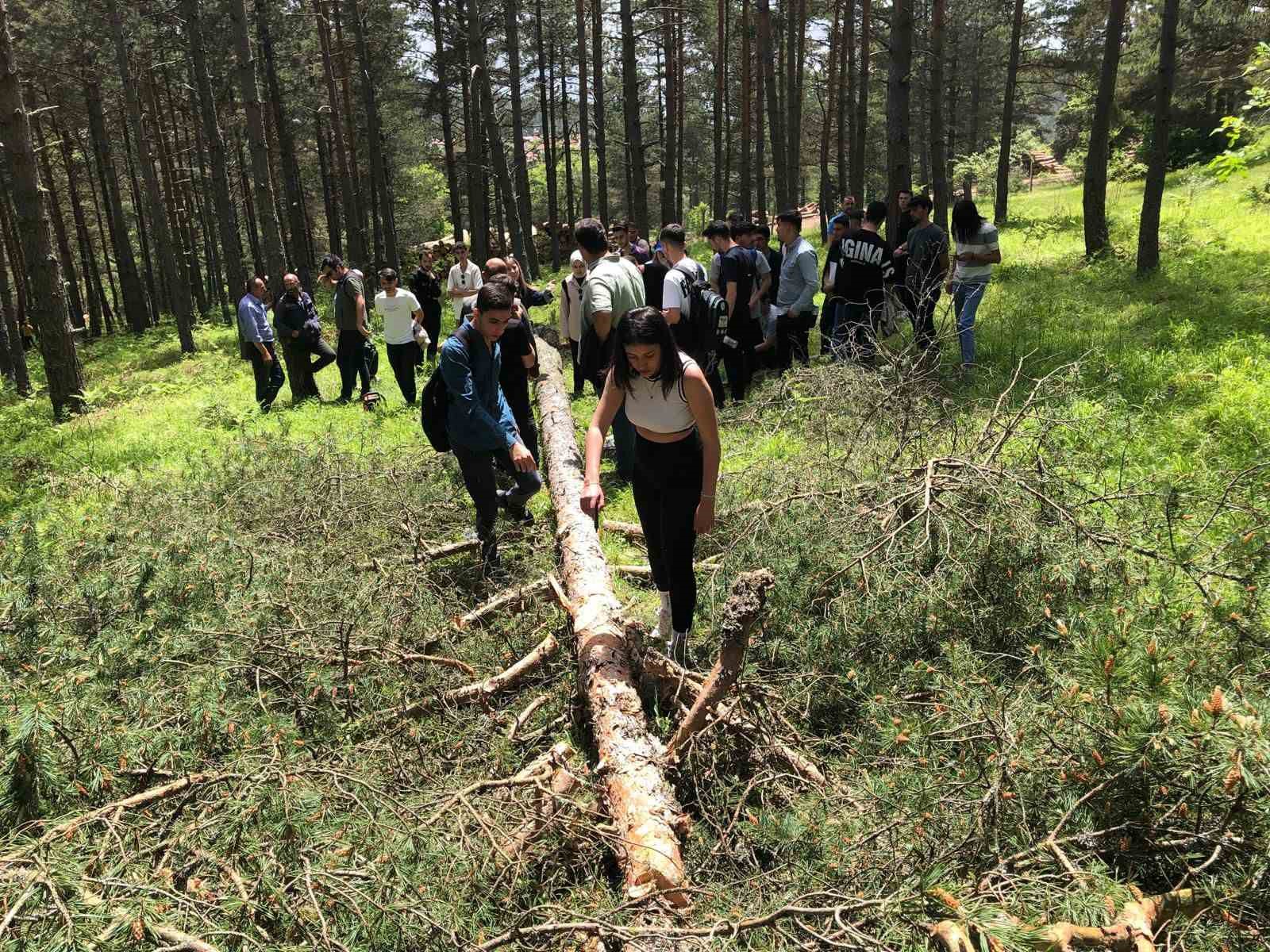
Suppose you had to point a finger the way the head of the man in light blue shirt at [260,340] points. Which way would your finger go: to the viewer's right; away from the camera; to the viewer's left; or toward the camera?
to the viewer's right

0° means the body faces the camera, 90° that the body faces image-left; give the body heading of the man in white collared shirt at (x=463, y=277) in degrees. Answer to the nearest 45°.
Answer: approximately 0°

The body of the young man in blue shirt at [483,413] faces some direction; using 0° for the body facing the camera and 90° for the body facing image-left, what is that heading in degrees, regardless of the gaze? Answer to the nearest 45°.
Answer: approximately 315°

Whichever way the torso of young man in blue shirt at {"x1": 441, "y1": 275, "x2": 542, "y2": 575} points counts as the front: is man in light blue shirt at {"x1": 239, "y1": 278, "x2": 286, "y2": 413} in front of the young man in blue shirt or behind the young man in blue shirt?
behind

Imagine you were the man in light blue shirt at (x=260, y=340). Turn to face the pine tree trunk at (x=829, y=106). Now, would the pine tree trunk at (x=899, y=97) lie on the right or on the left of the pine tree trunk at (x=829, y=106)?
right

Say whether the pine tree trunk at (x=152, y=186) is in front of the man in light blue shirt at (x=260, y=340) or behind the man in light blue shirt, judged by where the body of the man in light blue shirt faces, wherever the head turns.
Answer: behind

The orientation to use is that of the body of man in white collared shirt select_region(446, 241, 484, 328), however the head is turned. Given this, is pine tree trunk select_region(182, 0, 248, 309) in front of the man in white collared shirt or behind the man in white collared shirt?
behind

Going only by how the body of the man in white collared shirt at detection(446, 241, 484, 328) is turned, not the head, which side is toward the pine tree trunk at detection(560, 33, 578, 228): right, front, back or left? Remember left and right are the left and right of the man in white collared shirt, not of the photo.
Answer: back

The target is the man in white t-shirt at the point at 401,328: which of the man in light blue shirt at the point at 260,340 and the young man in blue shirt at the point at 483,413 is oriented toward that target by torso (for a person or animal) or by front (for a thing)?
the man in light blue shirt
